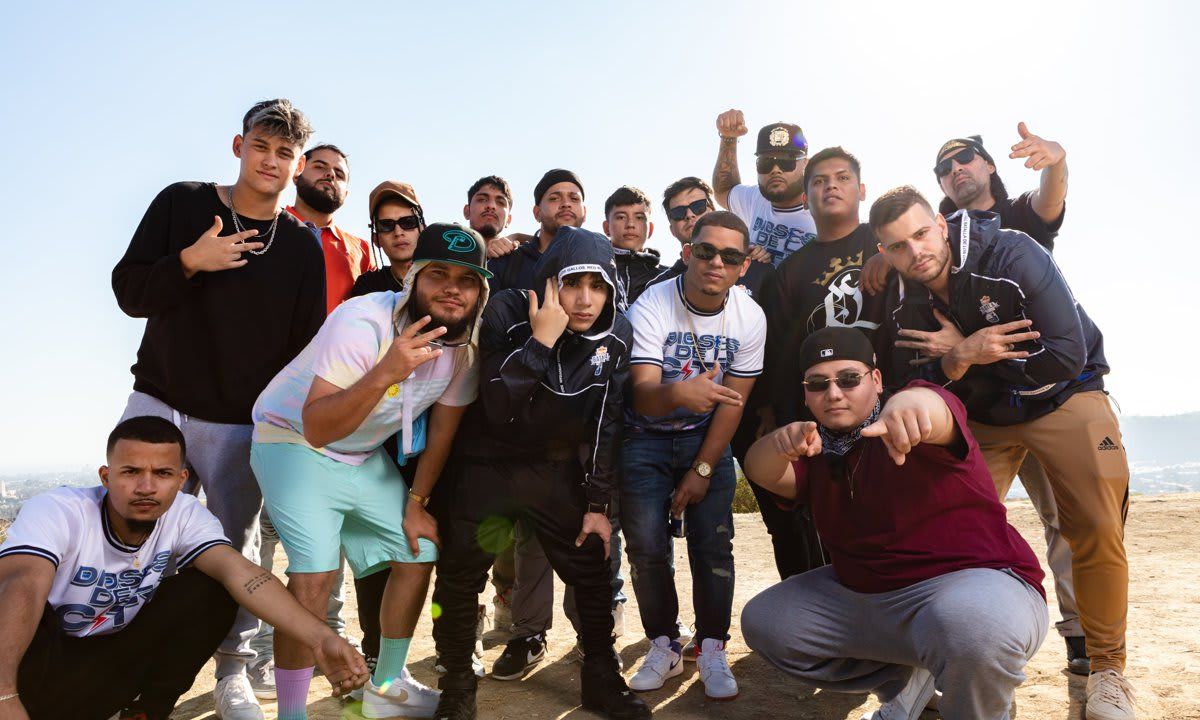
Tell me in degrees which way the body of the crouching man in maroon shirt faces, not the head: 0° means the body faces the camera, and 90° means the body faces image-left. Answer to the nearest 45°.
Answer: approximately 45°

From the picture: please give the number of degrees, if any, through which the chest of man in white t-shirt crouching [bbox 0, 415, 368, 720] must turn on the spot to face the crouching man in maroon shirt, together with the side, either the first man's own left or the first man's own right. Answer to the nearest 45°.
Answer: approximately 45° to the first man's own left

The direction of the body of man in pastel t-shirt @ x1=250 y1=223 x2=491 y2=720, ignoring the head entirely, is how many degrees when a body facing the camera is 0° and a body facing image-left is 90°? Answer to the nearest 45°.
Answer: approximately 315°

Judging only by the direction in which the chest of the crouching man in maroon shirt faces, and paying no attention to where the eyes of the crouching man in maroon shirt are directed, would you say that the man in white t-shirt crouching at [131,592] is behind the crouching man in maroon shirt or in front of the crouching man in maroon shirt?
in front
